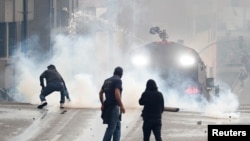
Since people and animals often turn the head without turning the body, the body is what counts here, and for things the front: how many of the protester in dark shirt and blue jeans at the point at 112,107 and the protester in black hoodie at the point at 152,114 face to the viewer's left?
0

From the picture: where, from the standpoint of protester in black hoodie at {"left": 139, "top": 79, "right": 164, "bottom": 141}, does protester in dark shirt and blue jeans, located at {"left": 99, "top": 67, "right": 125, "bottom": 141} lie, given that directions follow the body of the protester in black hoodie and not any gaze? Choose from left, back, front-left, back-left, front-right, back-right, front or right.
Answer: left

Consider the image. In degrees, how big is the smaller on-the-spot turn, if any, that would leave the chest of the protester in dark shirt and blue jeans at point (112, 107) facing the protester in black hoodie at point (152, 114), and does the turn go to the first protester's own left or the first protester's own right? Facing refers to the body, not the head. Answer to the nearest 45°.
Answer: approximately 45° to the first protester's own right

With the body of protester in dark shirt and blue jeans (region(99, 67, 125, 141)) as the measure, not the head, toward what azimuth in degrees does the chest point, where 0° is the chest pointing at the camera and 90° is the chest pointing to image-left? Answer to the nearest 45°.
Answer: approximately 225°

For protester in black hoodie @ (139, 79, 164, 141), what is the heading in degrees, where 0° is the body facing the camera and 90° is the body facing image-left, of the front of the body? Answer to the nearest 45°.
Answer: approximately 180°
